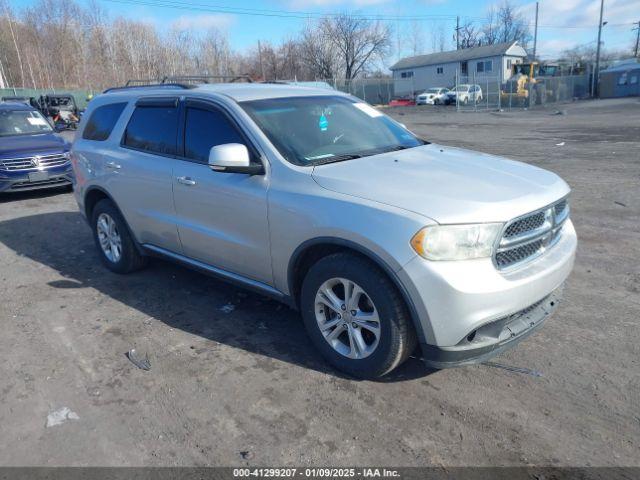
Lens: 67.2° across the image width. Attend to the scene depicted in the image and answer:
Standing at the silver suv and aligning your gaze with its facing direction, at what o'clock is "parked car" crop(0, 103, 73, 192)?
The parked car is roughly at 6 o'clock from the silver suv.

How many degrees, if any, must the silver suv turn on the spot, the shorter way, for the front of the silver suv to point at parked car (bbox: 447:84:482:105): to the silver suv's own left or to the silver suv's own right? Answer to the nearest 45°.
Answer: approximately 135° to the silver suv's own left

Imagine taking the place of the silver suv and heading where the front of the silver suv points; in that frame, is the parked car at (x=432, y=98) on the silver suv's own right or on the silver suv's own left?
on the silver suv's own left

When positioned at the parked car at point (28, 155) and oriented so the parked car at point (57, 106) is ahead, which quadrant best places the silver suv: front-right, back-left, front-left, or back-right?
back-right

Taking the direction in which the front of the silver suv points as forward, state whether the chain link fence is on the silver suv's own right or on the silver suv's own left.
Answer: on the silver suv's own left

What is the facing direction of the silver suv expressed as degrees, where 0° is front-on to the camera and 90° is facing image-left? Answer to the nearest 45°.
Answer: approximately 315°

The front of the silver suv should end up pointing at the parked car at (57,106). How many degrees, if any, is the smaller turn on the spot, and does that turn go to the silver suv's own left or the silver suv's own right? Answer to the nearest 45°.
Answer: approximately 180°
